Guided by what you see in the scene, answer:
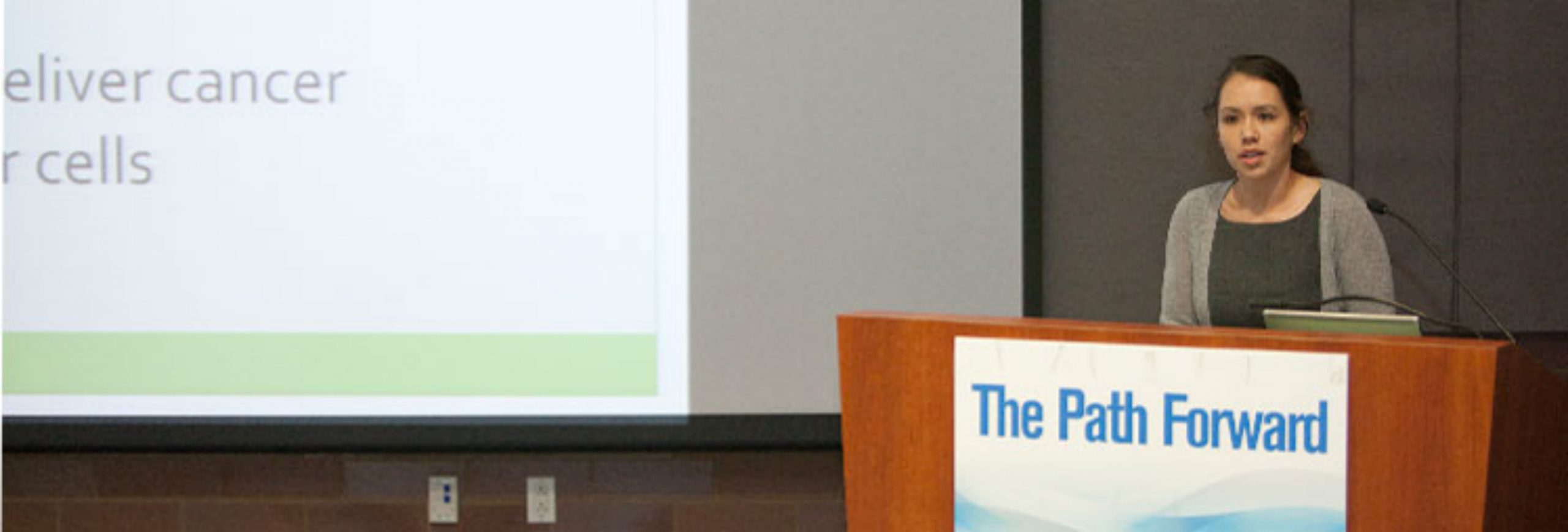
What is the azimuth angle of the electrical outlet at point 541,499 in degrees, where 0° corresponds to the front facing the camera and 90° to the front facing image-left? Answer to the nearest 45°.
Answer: approximately 0°

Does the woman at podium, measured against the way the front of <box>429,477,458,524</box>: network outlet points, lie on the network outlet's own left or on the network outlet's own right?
on the network outlet's own left

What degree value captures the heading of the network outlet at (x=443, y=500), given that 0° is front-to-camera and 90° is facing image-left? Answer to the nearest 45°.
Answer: approximately 0°

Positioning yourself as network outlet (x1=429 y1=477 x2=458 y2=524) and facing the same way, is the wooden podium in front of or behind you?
in front

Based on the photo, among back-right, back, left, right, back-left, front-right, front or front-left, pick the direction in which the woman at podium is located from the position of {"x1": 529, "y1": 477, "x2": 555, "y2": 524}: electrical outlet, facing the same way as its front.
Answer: front-left

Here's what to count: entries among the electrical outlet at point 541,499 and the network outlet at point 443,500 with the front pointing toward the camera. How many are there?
2
